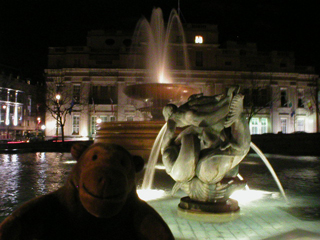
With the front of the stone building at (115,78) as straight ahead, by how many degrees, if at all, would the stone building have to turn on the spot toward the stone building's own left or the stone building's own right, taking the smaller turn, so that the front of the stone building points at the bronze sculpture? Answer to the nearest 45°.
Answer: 0° — it already faces it

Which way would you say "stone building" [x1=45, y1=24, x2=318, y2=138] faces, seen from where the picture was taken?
facing the viewer

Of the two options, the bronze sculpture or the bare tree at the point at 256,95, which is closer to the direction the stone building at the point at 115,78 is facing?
the bronze sculpture

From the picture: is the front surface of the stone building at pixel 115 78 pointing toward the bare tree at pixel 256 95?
no

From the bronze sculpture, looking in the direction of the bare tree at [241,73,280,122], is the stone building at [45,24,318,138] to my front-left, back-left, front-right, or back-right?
front-left
